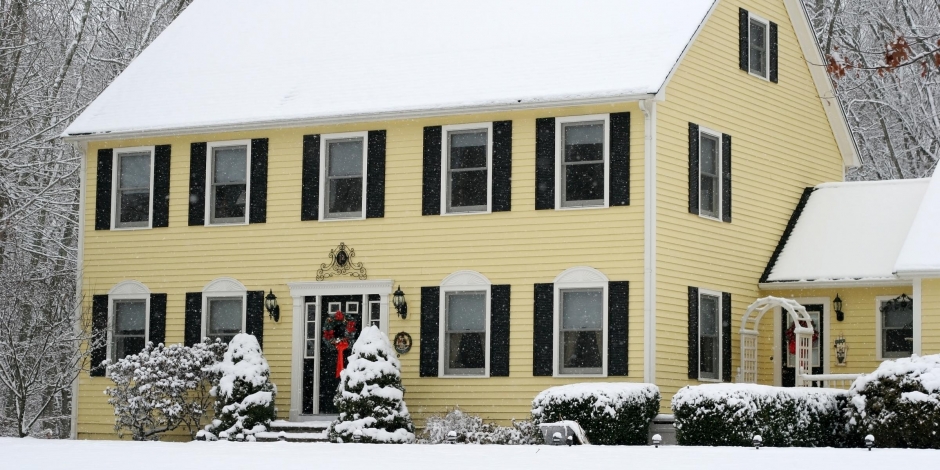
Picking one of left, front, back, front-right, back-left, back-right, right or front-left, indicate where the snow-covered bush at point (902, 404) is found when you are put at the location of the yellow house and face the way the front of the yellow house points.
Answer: left

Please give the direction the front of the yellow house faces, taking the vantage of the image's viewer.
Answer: facing the viewer and to the left of the viewer

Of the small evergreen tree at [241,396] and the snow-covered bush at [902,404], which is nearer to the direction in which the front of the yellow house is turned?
the small evergreen tree

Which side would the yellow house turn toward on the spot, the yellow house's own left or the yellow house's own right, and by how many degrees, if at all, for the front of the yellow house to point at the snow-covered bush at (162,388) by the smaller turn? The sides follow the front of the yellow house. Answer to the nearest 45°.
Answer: approximately 45° to the yellow house's own right

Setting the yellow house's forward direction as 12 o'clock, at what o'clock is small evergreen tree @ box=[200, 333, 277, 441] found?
The small evergreen tree is roughly at 1 o'clock from the yellow house.

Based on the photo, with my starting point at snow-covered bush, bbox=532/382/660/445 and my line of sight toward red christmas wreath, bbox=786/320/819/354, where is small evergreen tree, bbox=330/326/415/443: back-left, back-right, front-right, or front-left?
back-left

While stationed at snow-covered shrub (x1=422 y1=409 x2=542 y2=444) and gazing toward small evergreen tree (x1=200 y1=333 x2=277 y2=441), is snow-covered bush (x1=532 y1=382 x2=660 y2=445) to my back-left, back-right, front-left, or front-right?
back-left
